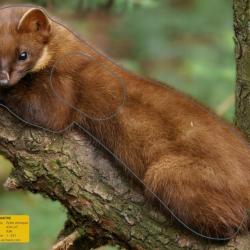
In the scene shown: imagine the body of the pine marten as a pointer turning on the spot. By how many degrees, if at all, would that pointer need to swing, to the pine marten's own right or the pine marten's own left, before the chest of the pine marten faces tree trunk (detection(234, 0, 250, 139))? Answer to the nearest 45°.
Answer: approximately 135° to the pine marten's own right

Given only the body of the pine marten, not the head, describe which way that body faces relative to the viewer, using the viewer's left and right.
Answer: facing to the left of the viewer
